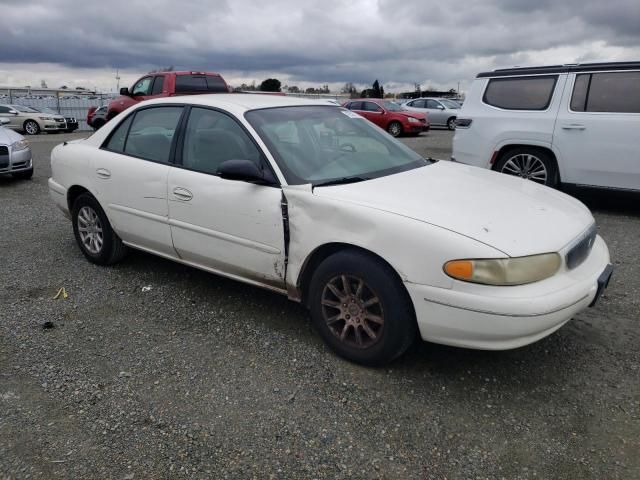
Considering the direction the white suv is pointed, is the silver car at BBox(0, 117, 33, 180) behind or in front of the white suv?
behind

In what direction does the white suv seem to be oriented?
to the viewer's right

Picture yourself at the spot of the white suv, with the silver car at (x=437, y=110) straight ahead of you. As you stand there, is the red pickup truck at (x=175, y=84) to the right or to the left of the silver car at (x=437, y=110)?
left
